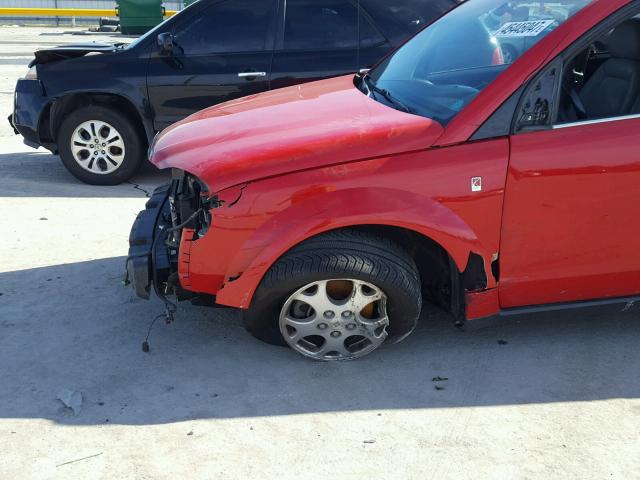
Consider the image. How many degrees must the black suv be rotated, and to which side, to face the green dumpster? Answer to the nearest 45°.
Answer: approximately 90° to its right

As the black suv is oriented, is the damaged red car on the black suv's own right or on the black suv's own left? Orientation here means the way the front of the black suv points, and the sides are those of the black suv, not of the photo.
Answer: on the black suv's own left

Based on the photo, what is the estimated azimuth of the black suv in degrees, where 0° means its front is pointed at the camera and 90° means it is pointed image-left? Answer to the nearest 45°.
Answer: approximately 90°
